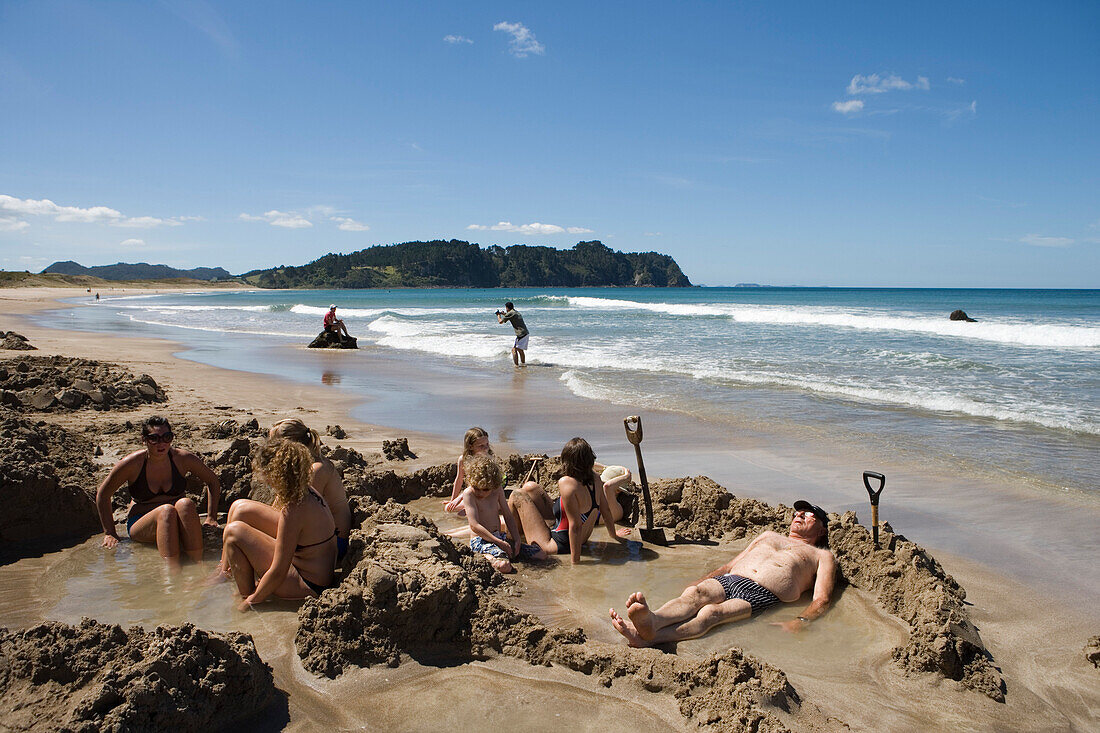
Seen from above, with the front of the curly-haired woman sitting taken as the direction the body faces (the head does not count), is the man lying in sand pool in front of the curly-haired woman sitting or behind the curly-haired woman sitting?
behind

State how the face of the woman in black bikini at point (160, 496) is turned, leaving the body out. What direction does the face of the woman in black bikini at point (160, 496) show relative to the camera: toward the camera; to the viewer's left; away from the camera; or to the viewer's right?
toward the camera

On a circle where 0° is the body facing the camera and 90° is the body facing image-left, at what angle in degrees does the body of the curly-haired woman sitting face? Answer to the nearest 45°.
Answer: approximately 90°

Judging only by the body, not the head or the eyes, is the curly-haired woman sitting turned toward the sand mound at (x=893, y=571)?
no

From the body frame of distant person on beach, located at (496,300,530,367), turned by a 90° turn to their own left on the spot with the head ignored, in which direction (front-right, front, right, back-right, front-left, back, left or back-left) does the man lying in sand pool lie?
front

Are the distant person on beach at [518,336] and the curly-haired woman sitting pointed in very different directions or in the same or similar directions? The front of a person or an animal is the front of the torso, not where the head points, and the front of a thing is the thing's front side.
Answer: same or similar directions

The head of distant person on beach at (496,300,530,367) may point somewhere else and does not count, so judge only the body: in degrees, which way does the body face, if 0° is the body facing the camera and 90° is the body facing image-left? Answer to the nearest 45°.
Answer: approximately 90°

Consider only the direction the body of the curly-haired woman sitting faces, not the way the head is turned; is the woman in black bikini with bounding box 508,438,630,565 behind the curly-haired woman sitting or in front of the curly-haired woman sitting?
behind

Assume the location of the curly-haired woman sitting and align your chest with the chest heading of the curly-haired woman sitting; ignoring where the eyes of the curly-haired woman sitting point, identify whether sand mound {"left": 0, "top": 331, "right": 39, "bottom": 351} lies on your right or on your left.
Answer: on your right

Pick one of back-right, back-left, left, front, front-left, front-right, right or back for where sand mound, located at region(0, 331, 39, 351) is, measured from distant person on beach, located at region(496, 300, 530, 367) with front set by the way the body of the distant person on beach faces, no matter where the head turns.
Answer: front

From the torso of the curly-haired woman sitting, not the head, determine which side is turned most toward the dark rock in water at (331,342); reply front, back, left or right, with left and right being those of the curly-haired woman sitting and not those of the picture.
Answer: right

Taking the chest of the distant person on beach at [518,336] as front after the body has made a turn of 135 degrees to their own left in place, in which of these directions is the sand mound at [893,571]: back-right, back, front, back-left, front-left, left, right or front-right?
front-right
